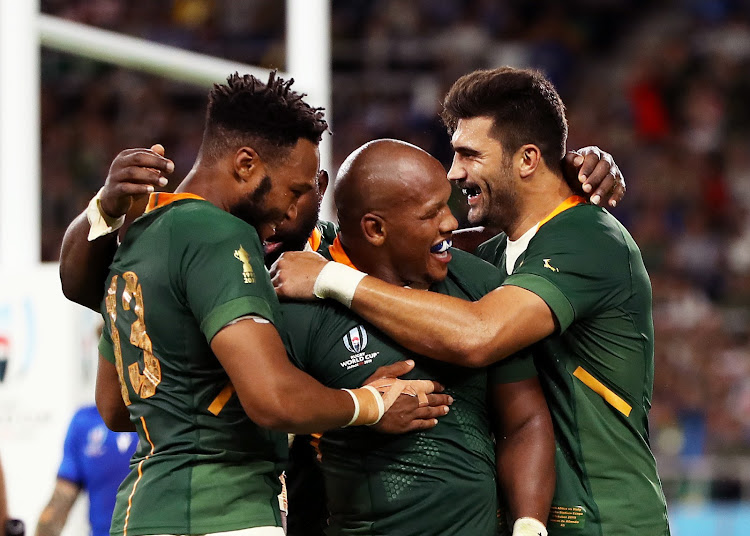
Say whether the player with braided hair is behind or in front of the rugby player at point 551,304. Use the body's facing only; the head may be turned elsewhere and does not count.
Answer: in front

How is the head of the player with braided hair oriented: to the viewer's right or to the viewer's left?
to the viewer's right

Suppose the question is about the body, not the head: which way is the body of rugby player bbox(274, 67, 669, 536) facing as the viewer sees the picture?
to the viewer's left

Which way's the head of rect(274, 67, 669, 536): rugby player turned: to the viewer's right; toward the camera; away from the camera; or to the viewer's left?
to the viewer's left
